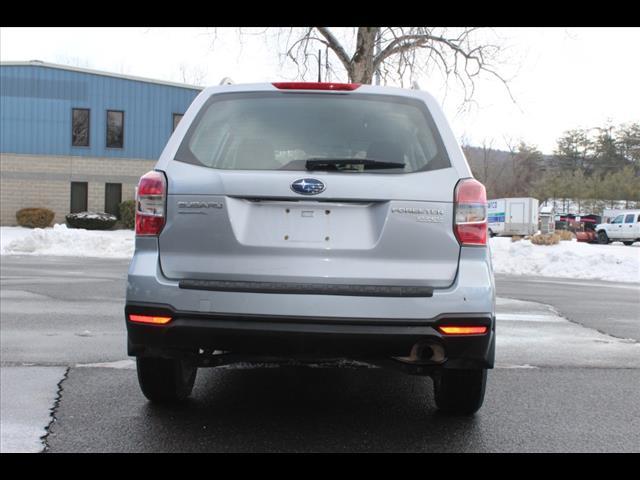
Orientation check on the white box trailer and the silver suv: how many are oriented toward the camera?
0

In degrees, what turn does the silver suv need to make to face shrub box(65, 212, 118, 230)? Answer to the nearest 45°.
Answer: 0° — it already faces it

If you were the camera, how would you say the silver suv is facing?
facing away from the viewer

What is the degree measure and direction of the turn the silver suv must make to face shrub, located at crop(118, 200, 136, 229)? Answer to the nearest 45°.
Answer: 0° — it already faces it
